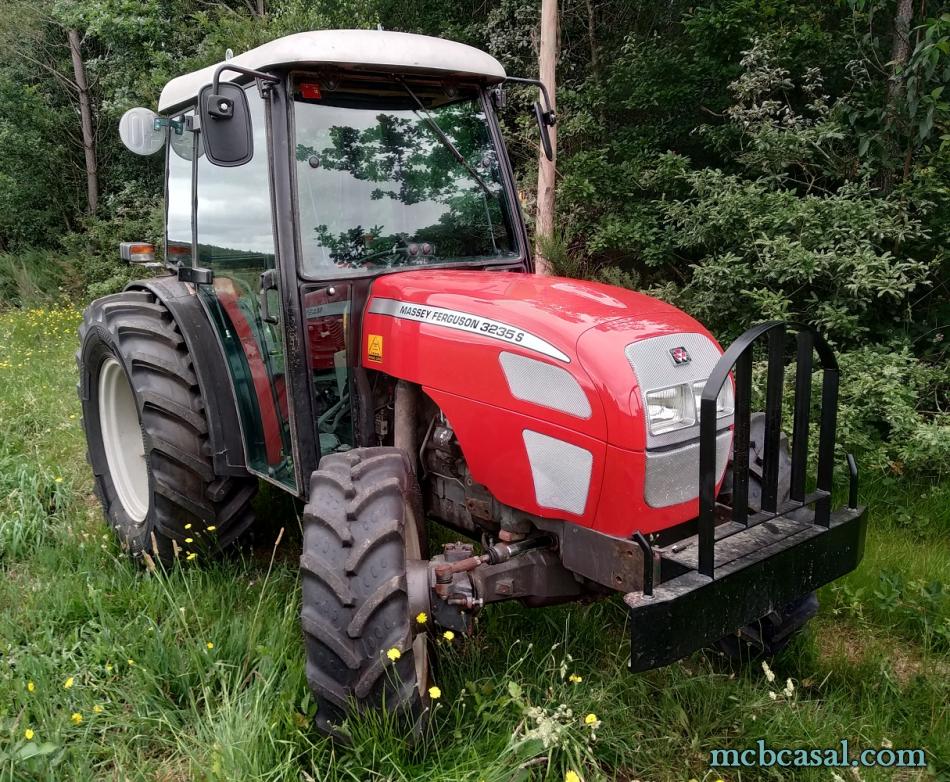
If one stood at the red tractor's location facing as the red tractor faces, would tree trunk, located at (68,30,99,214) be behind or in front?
behind

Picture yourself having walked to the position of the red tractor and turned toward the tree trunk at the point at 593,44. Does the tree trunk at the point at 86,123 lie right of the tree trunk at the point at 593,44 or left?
left

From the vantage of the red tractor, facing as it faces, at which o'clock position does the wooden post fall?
The wooden post is roughly at 8 o'clock from the red tractor.

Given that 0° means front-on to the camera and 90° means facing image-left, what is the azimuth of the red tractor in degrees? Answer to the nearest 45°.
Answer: approximately 315°

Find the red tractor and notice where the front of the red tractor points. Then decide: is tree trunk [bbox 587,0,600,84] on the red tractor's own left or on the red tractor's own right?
on the red tractor's own left

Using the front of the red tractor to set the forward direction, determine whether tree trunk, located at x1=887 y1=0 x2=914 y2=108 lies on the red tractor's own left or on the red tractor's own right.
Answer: on the red tractor's own left
